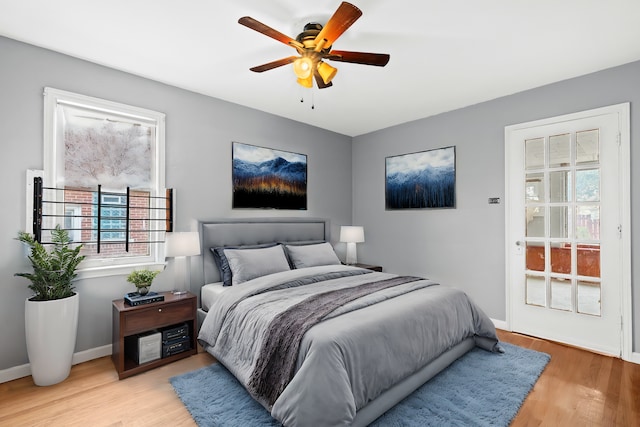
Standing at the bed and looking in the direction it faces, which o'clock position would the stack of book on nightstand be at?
The stack of book on nightstand is roughly at 5 o'clock from the bed.

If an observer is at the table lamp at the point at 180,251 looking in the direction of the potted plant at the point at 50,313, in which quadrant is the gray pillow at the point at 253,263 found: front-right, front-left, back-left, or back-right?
back-left

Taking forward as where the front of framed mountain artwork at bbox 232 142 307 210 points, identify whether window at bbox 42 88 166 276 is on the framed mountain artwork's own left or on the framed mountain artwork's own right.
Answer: on the framed mountain artwork's own right

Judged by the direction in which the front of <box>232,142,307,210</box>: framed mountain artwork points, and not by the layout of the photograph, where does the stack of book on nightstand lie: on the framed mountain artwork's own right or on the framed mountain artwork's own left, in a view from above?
on the framed mountain artwork's own right

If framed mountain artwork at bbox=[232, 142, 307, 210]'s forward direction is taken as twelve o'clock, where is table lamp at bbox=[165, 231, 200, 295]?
The table lamp is roughly at 3 o'clock from the framed mountain artwork.

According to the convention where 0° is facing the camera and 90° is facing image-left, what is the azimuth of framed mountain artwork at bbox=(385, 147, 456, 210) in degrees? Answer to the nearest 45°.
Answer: approximately 45°

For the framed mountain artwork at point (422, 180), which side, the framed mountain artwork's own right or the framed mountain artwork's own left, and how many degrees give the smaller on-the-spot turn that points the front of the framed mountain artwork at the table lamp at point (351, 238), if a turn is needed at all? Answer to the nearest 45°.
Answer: approximately 45° to the framed mountain artwork's own right

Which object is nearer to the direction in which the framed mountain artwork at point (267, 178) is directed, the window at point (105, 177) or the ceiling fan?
the ceiling fan

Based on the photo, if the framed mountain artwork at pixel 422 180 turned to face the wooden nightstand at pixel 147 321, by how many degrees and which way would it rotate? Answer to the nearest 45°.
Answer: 0° — it already faces it

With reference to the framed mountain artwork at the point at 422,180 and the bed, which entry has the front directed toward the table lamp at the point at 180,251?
the framed mountain artwork

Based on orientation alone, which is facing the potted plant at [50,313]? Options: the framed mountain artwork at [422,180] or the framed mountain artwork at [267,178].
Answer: the framed mountain artwork at [422,180]

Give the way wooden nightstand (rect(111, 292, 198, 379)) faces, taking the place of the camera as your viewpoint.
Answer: facing the viewer and to the right of the viewer

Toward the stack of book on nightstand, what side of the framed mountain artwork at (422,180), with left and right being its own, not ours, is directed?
front

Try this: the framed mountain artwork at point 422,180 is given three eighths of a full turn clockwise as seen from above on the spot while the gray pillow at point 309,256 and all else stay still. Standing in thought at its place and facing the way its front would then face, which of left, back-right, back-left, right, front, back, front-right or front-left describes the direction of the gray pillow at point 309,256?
back-left

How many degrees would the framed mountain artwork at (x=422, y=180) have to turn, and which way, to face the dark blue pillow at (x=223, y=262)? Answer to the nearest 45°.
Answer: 0° — it already faces it

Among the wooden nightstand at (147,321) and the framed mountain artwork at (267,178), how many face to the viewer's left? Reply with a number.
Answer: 0
